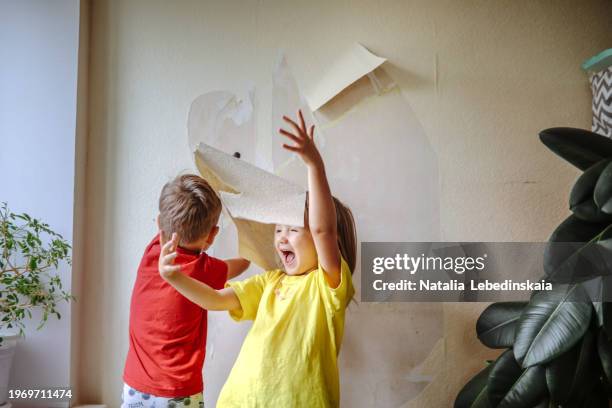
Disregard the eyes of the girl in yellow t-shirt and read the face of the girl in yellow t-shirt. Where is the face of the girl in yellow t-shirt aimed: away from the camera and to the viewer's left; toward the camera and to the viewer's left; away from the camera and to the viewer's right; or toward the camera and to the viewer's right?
toward the camera and to the viewer's left

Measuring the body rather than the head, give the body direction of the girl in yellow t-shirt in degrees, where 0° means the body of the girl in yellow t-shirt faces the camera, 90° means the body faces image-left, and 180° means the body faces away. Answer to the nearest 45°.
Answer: approximately 45°

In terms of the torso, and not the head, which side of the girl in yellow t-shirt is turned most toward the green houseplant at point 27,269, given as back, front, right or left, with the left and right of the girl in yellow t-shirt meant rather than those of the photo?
right

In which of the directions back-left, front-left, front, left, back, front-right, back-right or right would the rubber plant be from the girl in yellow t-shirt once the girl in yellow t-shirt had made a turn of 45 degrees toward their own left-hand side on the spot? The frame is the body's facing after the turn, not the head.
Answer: left

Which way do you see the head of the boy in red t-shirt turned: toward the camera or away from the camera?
away from the camera
